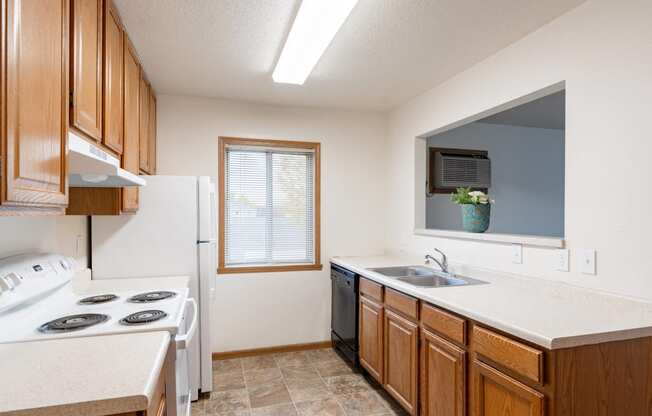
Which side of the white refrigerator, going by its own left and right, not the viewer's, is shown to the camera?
right

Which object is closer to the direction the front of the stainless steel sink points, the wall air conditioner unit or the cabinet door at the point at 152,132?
the cabinet door

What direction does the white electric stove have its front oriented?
to the viewer's right

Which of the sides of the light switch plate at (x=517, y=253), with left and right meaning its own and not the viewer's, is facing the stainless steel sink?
right

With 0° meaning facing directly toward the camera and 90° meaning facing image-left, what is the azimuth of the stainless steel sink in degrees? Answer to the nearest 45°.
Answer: approximately 45°

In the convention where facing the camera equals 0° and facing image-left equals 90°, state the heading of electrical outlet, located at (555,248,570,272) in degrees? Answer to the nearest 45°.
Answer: approximately 45°

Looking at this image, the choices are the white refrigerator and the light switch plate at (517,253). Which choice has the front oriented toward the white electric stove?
the light switch plate

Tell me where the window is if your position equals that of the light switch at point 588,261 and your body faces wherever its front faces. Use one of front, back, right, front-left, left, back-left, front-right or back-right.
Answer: front-right

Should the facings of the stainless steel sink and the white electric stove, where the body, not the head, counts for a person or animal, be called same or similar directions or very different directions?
very different directions

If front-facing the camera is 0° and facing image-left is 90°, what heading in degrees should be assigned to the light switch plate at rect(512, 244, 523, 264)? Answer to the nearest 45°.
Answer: approximately 45°
